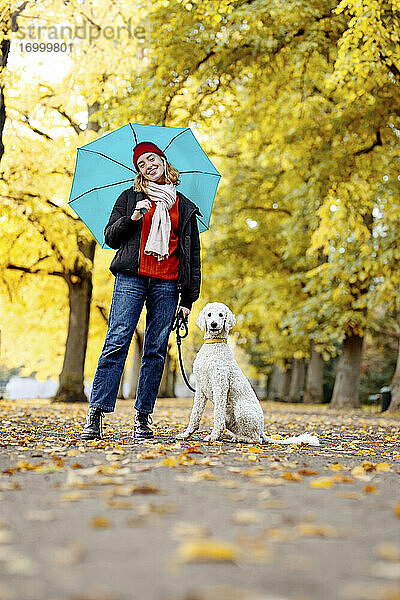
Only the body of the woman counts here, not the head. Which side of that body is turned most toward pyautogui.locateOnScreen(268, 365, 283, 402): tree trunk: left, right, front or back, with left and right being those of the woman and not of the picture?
back

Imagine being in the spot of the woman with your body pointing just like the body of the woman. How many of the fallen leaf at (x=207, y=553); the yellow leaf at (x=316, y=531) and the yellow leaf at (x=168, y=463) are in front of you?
3

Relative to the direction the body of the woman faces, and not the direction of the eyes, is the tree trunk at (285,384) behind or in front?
behind

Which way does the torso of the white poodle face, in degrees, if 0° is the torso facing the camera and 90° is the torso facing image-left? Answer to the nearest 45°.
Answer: approximately 45°

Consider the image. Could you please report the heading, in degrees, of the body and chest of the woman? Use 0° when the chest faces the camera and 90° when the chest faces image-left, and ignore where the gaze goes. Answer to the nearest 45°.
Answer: approximately 0°

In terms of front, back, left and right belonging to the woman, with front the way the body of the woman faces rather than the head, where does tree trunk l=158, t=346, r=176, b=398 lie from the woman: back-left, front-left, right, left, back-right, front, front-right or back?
back

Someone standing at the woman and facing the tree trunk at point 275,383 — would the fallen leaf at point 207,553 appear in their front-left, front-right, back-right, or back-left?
back-right
